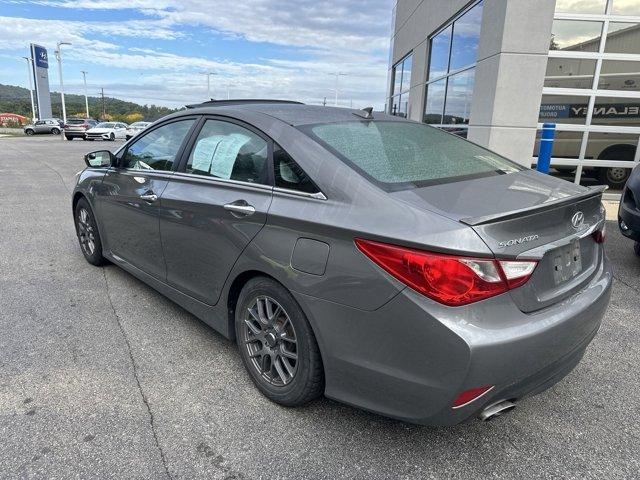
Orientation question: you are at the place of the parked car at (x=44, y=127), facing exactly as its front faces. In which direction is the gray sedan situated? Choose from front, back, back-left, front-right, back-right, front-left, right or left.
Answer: left

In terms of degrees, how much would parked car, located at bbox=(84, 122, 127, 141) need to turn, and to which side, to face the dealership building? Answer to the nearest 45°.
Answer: approximately 45° to its left

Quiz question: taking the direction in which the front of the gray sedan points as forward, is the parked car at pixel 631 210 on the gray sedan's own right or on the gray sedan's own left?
on the gray sedan's own right

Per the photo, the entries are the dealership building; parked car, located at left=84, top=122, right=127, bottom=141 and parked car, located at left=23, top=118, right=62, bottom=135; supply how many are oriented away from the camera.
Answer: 0

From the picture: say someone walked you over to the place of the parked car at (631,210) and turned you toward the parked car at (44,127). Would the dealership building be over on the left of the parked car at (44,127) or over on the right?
right

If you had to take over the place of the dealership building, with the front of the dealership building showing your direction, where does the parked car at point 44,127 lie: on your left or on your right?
on your right

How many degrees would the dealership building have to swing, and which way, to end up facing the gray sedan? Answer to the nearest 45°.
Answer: approximately 45° to its left

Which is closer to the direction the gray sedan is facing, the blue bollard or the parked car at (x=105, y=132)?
the parked car

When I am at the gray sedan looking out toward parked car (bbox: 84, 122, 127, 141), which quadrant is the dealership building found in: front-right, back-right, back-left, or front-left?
front-right

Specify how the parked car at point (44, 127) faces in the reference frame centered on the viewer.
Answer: facing to the left of the viewer

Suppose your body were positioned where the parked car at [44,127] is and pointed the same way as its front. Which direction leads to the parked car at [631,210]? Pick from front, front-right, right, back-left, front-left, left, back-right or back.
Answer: left

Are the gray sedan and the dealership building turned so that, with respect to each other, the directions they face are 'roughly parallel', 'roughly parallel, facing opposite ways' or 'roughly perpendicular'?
roughly perpendicular

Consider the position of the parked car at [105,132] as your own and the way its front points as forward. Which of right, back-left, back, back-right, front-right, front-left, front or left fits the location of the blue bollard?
front-left

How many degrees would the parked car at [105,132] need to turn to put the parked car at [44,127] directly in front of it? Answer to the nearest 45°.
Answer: approximately 135° to its right
